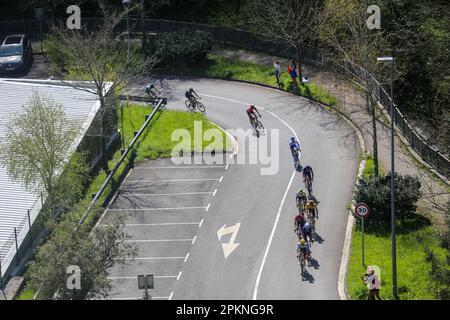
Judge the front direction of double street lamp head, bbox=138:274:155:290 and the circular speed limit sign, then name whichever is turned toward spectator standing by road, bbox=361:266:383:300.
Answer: the circular speed limit sign

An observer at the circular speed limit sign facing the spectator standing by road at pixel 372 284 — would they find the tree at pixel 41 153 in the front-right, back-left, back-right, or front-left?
back-right

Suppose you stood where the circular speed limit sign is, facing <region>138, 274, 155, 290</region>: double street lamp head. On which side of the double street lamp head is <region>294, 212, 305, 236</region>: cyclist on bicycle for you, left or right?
right

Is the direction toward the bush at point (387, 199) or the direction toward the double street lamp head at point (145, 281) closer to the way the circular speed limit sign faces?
the double street lamp head

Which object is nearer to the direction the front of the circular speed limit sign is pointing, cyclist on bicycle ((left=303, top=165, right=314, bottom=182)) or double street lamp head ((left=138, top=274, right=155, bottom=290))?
the double street lamp head
